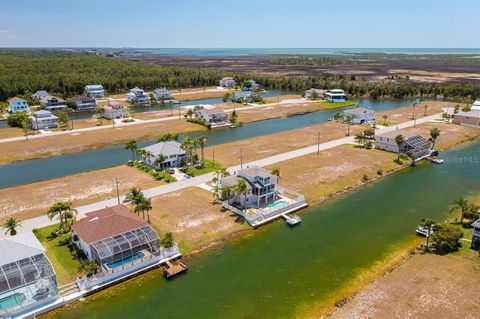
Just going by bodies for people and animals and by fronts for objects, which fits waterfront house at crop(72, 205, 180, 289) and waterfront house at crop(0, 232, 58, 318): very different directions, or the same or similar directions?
same or similar directions

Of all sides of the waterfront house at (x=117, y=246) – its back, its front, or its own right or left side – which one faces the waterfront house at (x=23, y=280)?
left

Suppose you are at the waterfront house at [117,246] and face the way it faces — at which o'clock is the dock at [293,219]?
The dock is roughly at 4 o'clock from the waterfront house.

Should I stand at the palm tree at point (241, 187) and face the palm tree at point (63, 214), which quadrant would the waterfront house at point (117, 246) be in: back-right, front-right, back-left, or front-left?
front-left

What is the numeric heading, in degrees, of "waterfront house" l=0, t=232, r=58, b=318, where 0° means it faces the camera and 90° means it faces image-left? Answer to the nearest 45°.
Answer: approximately 135°

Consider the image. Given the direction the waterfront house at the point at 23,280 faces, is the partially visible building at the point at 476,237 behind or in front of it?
behind

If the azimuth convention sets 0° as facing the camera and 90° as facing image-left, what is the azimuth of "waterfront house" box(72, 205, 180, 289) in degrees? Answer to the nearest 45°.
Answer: approximately 135°

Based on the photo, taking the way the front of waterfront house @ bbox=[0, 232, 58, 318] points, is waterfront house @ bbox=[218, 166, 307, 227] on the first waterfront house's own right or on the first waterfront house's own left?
on the first waterfront house's own right
